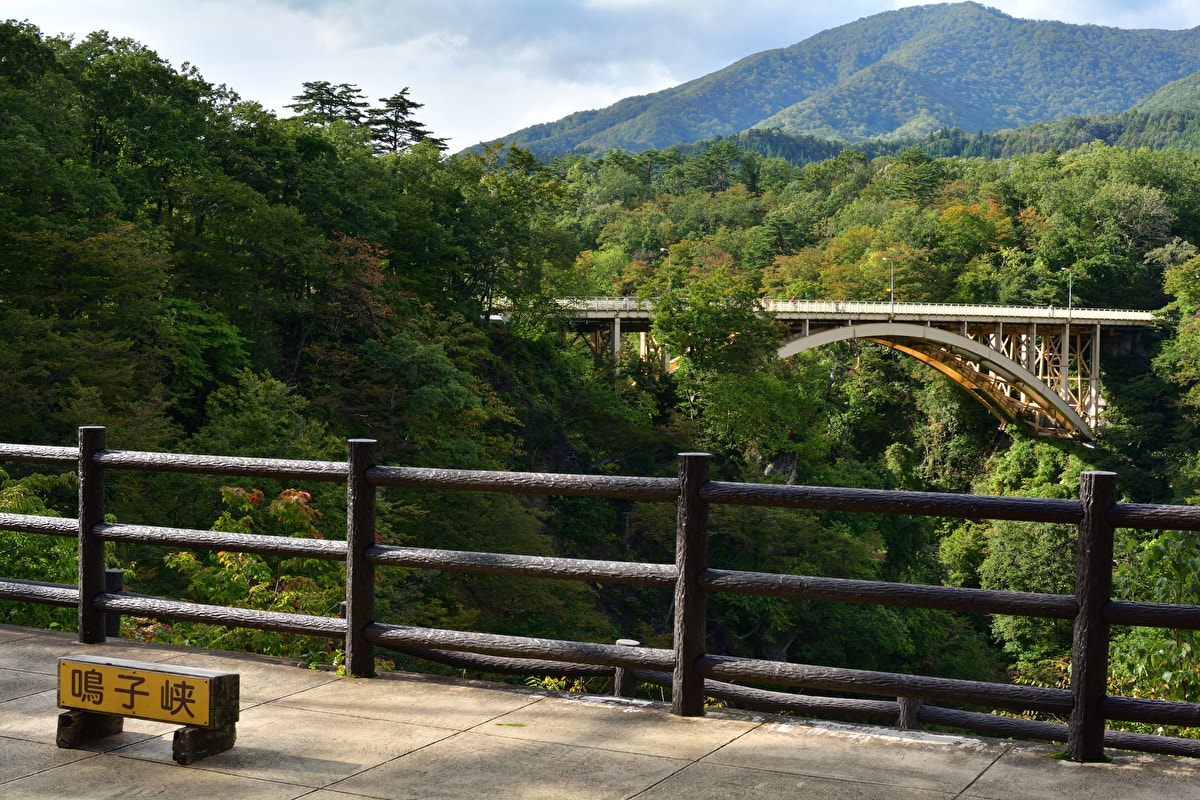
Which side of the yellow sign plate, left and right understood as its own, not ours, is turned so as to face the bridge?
back

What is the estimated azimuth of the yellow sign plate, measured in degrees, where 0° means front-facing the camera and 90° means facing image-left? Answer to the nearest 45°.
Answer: approximately 45°
